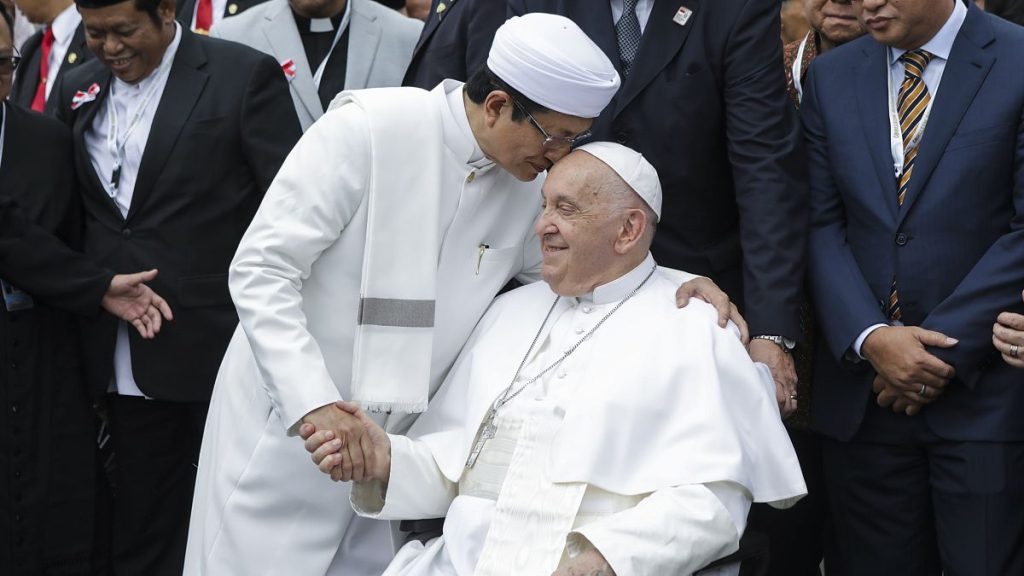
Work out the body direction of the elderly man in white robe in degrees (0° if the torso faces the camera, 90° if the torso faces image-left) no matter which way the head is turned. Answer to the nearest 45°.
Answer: approximately 45°

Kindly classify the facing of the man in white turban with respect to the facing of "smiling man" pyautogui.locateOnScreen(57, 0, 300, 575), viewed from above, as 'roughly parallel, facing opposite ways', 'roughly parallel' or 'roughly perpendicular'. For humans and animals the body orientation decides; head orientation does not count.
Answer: roughly perpendicular

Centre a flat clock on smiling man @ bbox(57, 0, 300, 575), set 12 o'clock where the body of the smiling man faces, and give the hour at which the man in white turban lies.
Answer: The man in white turban is roughly at 10 o'clock from the smiling man.

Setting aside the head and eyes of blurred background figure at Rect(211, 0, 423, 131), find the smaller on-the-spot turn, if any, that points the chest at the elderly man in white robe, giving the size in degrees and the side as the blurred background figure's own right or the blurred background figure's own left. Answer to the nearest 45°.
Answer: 0° — they already face them

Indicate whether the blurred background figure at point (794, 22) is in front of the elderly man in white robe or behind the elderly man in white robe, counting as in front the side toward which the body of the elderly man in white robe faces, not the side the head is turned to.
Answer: behind

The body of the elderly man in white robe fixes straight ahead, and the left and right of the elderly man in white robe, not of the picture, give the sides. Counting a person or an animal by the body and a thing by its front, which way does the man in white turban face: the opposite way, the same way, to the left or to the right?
to the left

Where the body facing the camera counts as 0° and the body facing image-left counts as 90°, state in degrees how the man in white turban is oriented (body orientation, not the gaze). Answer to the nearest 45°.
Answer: approximately 315°
